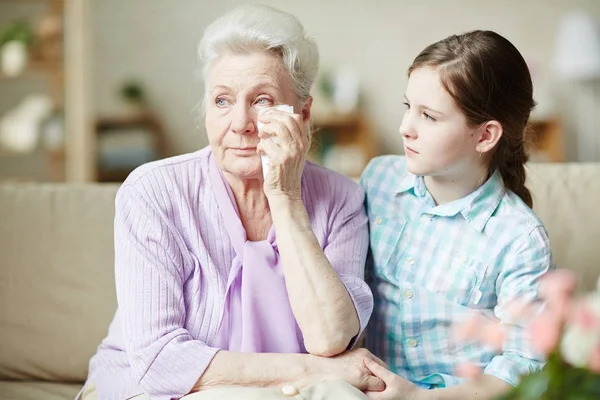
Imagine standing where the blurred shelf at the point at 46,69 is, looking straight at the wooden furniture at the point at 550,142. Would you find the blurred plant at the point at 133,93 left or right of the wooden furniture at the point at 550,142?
left

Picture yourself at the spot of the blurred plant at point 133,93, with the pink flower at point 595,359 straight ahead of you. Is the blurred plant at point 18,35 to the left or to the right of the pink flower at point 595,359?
right

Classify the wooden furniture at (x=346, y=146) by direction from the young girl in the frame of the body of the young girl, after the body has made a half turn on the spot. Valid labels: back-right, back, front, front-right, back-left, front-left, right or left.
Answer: front-left

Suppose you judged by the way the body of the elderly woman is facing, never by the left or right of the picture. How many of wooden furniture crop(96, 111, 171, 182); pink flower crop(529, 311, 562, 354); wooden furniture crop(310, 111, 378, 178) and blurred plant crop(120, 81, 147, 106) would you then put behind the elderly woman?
3

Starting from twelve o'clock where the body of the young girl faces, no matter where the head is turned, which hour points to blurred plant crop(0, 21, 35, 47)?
The blurred plant is roughly at 3 o'clock from the young girl.

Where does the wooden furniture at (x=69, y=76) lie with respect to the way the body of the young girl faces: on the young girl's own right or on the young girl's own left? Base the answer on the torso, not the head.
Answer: on the young girl's own right

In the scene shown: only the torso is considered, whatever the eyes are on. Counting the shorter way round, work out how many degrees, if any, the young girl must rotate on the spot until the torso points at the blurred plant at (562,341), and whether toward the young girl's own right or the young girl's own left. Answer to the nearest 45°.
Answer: approximately 45° to the young girl's own left

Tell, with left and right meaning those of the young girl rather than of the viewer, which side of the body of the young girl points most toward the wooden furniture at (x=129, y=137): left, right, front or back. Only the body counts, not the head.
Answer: right

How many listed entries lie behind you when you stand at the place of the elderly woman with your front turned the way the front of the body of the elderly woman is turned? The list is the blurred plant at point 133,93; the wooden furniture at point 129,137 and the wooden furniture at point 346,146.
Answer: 3

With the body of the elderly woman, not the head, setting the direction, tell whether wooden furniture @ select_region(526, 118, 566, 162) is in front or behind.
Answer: behind

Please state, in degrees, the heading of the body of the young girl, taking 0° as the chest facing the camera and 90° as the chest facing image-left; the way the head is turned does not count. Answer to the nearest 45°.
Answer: approximately 45°

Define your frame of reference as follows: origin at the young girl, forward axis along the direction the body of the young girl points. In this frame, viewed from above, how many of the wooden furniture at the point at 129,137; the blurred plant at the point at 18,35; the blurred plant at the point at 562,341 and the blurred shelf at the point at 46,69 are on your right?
3

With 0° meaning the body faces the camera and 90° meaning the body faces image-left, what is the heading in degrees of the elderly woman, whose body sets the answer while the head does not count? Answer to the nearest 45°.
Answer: approximately 0°

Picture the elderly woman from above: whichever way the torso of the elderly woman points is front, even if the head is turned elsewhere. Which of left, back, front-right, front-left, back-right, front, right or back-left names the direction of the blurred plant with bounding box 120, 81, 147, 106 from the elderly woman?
back
